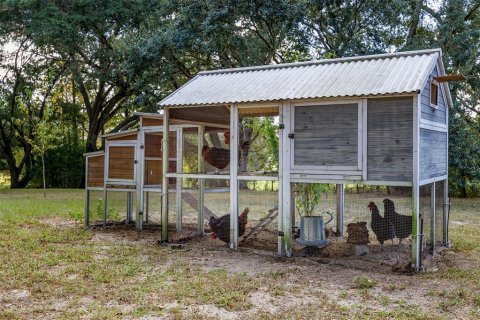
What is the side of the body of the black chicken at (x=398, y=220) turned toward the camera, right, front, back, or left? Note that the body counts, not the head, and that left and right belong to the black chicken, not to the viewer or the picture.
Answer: left

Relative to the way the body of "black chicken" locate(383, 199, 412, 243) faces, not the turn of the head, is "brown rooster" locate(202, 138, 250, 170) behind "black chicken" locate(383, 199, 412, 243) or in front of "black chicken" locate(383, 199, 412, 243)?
in front

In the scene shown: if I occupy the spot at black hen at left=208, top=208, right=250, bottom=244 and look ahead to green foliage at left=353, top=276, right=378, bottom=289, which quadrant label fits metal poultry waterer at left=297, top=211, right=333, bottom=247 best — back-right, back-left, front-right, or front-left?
front-left

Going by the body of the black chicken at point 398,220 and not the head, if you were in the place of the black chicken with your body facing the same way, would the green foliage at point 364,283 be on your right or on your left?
on your left

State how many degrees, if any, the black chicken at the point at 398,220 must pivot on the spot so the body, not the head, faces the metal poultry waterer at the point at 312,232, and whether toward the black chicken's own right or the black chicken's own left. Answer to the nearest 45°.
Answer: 0° — it already faces it

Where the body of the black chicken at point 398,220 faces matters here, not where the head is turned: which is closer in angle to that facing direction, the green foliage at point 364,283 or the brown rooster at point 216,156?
the brown rooster

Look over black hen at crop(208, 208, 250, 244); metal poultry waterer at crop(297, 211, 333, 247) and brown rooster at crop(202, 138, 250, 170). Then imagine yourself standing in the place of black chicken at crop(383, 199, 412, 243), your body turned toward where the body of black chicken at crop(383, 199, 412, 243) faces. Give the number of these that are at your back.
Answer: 0
